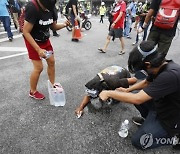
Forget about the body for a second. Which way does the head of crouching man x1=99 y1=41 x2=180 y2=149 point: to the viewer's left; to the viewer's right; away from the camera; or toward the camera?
to the viewer's left

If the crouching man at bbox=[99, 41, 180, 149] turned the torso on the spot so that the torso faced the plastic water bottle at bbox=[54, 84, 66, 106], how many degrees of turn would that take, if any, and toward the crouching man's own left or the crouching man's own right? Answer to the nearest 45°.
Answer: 0° — they already face it

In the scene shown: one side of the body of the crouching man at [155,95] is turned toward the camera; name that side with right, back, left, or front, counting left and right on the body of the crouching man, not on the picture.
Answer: left

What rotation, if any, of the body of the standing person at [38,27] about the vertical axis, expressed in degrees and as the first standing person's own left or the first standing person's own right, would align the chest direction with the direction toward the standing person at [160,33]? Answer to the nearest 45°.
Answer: approximately 45° to the first standing person's own left

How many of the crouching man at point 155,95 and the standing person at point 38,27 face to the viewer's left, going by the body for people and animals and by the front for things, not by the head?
1

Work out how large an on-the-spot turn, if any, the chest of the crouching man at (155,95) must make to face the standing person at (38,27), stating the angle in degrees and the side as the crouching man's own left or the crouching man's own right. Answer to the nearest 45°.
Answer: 0° — they already face them

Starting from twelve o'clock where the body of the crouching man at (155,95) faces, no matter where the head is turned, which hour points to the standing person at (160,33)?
The standing person is roughly at 3 o'clock from the crouching man.

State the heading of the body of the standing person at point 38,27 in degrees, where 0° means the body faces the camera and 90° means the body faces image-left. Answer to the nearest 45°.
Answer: approximately 315°

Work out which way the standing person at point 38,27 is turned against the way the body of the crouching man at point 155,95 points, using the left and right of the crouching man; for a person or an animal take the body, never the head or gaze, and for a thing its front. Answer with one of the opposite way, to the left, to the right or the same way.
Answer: the opposite way

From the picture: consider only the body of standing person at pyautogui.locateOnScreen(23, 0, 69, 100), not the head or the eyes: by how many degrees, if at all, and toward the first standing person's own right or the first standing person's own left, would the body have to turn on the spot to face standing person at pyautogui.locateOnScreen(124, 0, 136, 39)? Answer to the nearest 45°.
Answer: approximately 90° to the first standing person's own left
